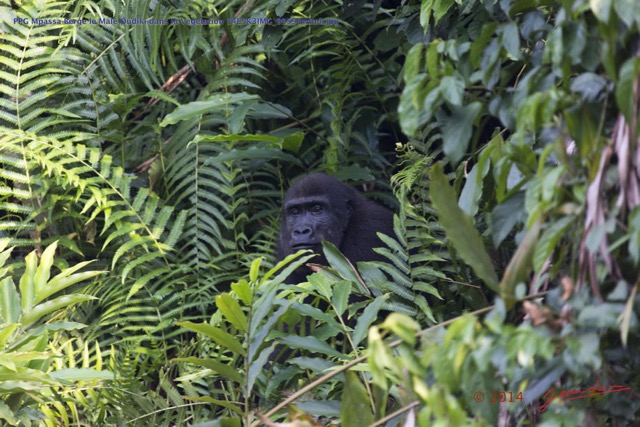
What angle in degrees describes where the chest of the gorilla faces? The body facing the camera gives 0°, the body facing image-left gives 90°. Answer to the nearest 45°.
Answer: approximately 45°
